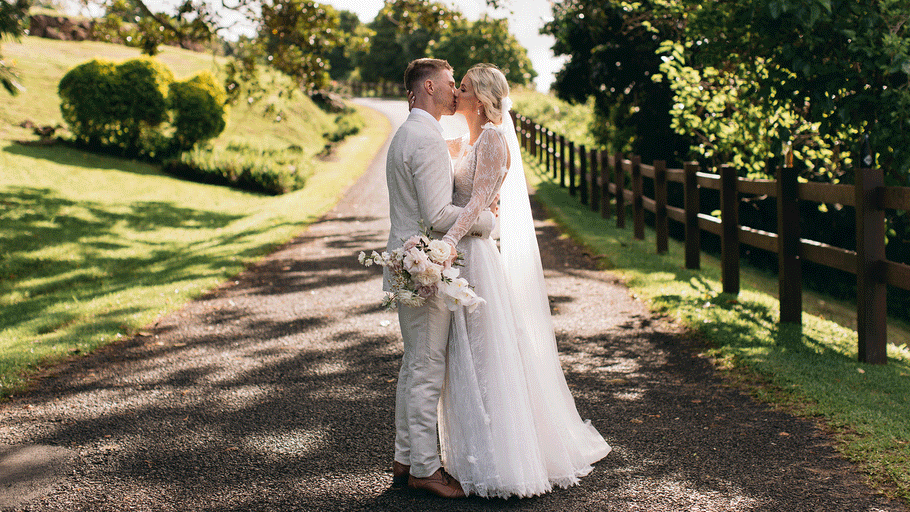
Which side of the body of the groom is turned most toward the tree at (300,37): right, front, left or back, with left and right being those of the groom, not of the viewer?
left

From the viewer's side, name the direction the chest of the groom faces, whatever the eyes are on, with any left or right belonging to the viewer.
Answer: facing to the right of the viewer

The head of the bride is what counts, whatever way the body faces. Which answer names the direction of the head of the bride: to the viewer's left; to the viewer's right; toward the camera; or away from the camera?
to the viewer's left

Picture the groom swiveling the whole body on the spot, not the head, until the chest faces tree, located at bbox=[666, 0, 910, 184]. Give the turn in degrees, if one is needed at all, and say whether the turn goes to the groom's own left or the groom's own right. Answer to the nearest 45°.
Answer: approximately 45° to the groom's own left

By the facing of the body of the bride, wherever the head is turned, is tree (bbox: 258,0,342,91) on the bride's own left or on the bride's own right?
on the bride's own right

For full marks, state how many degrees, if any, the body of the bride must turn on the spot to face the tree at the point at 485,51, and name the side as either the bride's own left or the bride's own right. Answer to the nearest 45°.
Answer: approximately 90° to the bride's own right

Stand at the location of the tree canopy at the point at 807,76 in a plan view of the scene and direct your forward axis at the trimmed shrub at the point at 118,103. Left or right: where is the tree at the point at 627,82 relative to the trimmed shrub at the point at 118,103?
right

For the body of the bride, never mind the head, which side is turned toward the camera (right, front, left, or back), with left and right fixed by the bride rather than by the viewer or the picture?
left

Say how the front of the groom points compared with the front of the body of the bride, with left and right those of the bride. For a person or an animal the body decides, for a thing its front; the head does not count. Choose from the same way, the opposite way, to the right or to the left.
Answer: the opposite way

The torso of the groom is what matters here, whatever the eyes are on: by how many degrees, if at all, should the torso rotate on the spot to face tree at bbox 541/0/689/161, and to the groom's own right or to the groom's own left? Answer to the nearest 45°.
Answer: approximately 90° to the groom's own left

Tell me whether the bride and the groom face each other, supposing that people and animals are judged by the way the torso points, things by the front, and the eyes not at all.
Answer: yes

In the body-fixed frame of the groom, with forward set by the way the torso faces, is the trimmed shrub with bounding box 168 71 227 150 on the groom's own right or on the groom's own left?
on the groom's own left
